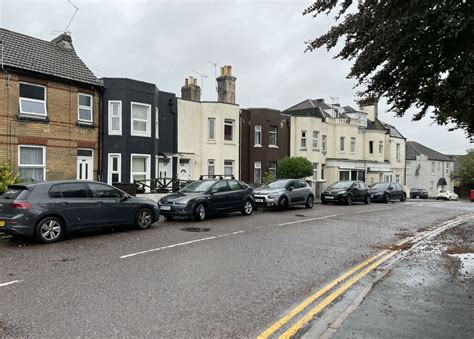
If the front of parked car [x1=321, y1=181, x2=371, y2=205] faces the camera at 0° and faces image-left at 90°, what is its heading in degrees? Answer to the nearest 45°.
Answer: approximately 45°

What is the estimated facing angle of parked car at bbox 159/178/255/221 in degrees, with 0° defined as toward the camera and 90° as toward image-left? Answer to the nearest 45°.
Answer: approximately 45°

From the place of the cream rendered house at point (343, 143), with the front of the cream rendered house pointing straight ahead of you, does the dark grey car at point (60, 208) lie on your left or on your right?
on your right

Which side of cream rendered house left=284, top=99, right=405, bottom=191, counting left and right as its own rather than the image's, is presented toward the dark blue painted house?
right

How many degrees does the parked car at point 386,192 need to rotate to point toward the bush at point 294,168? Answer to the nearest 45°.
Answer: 0° — it already faces it

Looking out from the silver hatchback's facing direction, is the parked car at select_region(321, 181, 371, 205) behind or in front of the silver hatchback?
behind

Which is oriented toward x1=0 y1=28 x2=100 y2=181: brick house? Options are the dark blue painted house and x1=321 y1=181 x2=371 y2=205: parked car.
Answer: the parked car

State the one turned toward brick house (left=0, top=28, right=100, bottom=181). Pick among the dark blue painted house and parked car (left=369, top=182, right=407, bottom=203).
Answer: the parked car

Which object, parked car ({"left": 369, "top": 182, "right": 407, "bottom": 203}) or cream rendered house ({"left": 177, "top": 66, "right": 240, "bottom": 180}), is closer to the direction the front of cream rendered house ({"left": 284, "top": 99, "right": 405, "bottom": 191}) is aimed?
the parked car

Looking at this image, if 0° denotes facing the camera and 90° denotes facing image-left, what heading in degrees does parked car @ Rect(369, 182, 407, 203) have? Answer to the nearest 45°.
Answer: approximately 45°

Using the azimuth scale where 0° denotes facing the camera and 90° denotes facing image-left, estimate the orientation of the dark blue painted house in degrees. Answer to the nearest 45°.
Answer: approximately 315°

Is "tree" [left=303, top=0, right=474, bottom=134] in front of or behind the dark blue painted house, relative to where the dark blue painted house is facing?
in front

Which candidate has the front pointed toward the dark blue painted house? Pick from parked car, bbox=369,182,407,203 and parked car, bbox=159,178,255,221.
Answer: parked car, bbox=369,182,407,203

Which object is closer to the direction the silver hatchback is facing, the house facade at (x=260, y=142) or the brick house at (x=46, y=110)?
the brick house

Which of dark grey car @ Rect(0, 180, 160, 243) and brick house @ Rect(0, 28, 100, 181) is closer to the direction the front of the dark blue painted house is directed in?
the dark grey car

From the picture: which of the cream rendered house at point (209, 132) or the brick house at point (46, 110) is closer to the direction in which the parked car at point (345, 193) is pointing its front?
the brick house
